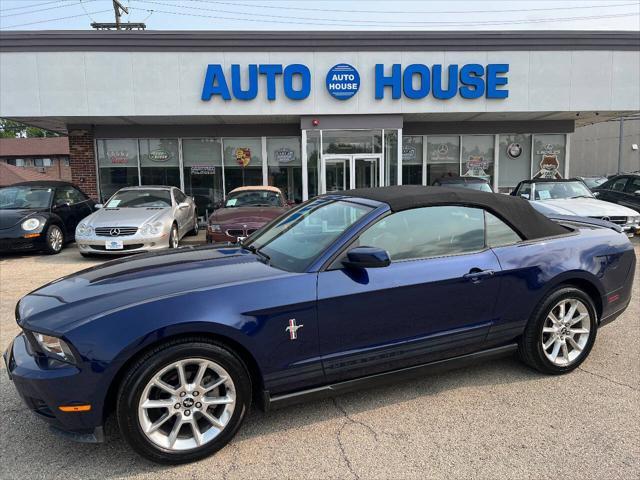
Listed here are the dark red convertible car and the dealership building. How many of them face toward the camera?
2

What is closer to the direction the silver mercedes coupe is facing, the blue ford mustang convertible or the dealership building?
the blue ford mustang convertible

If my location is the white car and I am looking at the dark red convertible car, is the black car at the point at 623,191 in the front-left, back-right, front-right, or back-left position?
back-right

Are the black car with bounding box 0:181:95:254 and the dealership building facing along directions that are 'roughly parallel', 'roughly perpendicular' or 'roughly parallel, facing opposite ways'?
roughly parallel

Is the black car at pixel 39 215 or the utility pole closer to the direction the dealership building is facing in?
the black car

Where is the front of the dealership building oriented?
toward the camera

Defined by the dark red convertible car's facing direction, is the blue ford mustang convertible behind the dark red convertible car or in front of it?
in front

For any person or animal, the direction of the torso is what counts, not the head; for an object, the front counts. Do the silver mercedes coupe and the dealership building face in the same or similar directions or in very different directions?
same or similar directions

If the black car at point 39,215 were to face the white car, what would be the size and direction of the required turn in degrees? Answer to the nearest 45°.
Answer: approximately 90° to its left

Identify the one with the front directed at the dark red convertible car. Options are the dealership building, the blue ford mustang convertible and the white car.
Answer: the dealership building

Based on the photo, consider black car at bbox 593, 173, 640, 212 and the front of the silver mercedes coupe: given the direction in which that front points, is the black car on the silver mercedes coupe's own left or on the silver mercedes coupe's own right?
on the silver mercedes coupe's own left

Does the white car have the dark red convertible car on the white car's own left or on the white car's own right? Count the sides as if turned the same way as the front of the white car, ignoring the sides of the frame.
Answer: on the white car's own right

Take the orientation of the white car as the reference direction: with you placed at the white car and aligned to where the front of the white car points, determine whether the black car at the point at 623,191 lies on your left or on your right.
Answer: on your left
